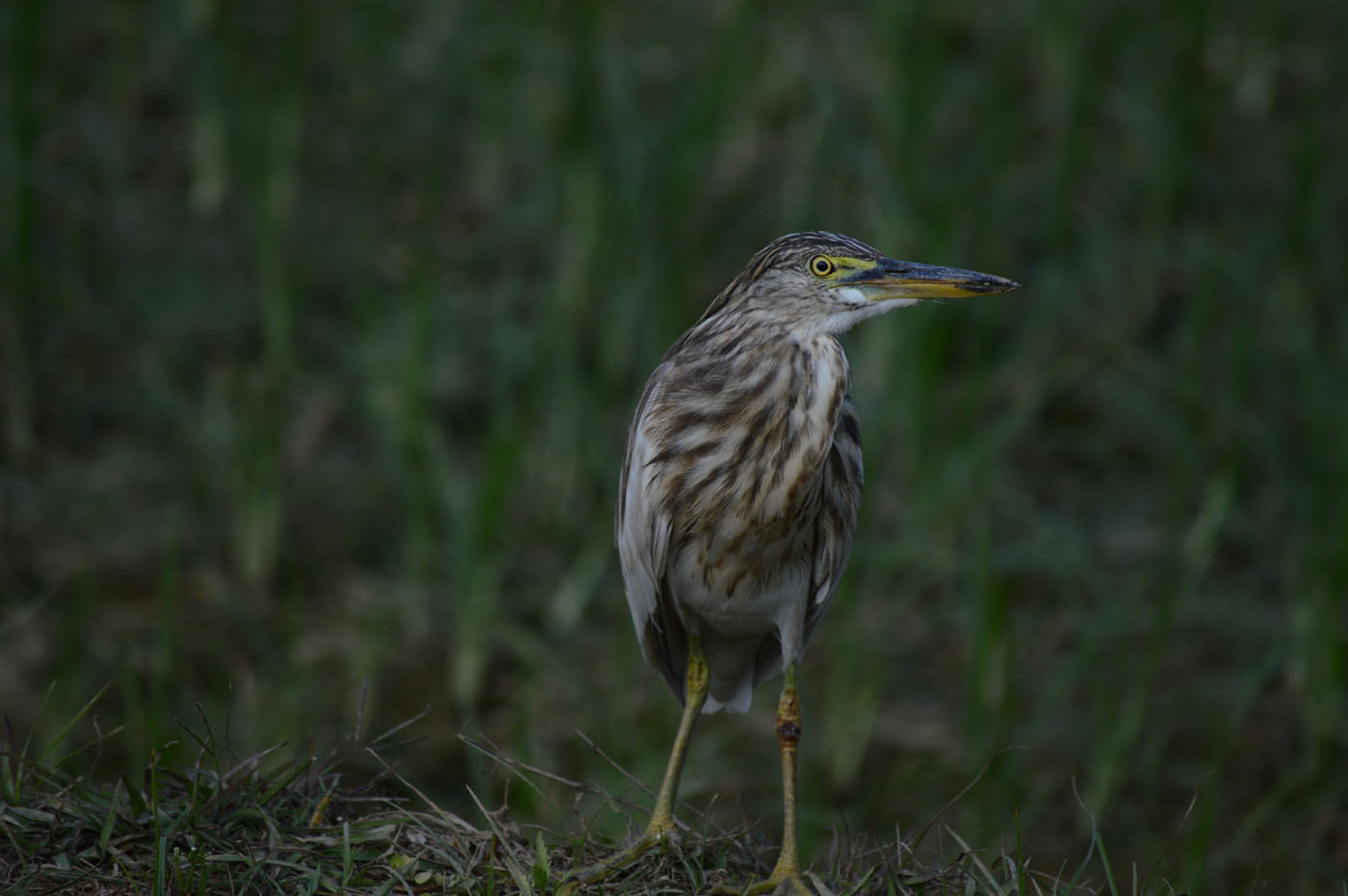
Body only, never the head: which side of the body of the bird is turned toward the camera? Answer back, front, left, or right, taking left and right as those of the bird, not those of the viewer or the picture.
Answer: front
